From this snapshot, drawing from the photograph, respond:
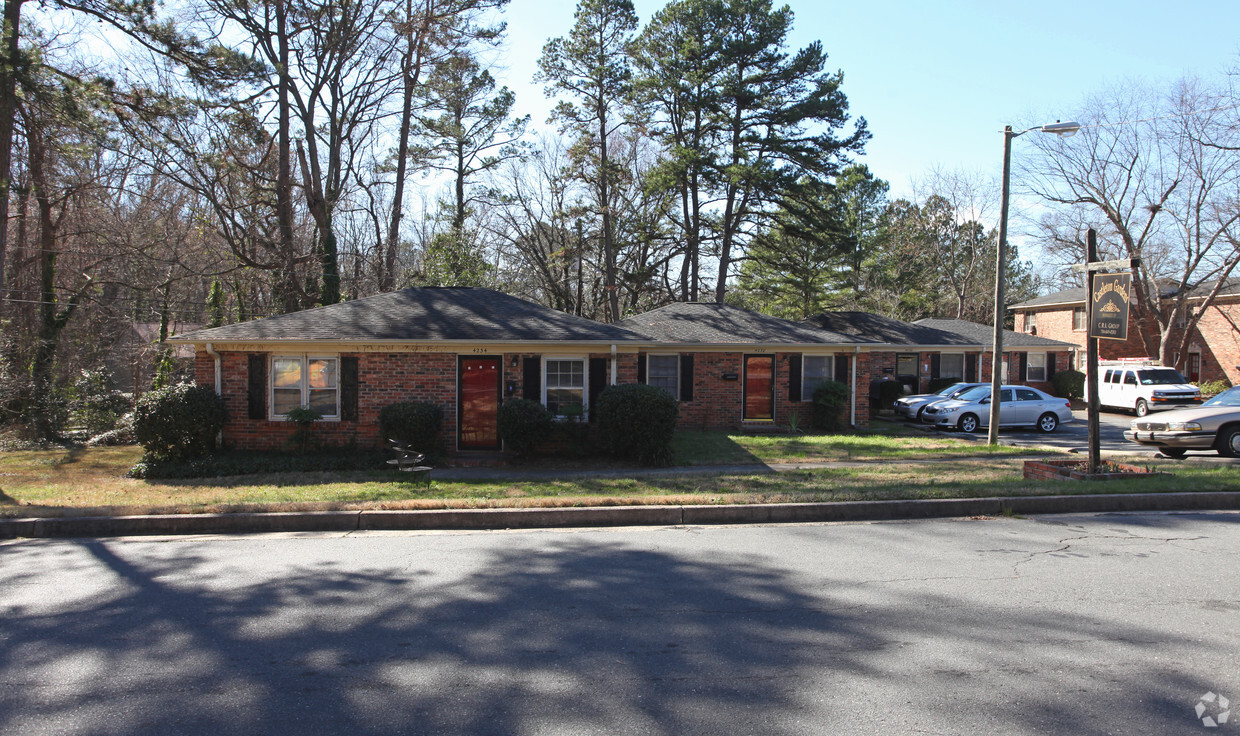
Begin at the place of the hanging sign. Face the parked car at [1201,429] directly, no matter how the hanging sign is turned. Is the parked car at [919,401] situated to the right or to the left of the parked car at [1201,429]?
left

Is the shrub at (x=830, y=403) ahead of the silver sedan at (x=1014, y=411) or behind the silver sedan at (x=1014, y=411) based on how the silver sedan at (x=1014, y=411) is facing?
ahead

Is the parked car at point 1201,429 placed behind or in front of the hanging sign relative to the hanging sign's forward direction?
behind

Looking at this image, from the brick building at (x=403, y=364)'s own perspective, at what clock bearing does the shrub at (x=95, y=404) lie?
The shrub is roughly at 4 o'clock from the brick building.

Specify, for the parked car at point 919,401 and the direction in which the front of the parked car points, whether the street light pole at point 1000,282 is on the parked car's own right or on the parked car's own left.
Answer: on the parked car's own left

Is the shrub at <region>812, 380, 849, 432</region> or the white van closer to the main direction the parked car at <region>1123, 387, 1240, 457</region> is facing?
the shrub

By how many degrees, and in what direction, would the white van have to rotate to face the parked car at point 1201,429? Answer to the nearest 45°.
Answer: approximately 45° to its right

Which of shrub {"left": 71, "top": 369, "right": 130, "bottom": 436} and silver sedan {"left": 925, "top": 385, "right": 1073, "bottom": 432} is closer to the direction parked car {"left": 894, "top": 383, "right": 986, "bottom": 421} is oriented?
the shrub

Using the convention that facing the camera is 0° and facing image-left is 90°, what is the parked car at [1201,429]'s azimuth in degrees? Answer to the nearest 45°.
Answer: approximately 45°

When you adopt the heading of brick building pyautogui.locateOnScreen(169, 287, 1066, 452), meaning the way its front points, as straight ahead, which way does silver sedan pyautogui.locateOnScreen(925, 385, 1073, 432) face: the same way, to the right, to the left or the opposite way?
to the right

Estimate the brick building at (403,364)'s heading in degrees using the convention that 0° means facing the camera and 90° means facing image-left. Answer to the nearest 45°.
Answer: approximately 0°

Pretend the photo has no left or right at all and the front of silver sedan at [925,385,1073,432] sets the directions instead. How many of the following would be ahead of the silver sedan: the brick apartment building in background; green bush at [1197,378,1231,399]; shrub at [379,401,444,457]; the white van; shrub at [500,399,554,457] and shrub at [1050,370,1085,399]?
2

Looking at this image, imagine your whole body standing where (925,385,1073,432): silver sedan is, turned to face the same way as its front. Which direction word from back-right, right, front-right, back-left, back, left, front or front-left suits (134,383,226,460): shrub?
front

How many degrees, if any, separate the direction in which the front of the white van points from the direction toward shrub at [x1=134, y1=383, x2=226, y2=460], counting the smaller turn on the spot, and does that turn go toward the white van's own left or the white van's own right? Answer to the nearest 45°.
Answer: approximately 90° to the white van's own right

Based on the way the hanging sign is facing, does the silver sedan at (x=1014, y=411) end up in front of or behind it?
behind

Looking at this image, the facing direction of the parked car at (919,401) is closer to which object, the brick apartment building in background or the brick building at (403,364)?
the brick building

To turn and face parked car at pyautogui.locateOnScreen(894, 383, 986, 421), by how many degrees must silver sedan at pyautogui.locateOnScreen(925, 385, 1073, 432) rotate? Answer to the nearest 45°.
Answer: approximately 90° to its right

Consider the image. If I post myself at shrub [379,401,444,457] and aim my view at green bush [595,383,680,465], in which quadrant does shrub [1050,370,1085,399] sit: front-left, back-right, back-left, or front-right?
front-left

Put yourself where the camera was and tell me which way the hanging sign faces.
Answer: facing the viewer
